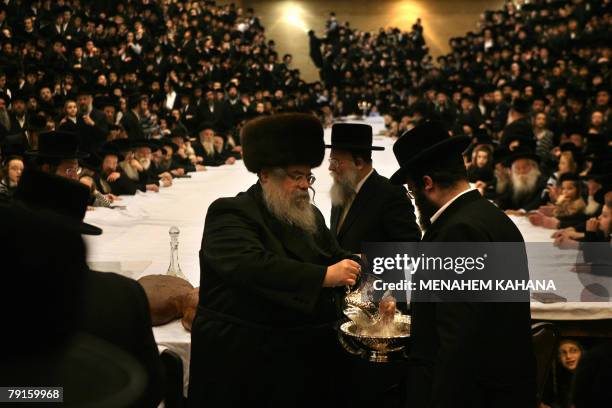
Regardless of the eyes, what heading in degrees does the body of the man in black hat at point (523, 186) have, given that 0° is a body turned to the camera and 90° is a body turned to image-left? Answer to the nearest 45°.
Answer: approximately 45°

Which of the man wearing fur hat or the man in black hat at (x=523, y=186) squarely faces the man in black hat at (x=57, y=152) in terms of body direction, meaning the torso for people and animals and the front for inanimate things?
the man in black hat at (x=523, y=186)

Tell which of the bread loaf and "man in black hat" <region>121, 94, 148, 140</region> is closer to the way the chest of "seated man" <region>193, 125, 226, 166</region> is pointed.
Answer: the bread loaf

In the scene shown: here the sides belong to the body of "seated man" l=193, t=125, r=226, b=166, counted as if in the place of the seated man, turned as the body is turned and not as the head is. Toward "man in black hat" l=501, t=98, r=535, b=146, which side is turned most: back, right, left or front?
front

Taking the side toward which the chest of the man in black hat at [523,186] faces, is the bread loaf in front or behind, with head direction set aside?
in front

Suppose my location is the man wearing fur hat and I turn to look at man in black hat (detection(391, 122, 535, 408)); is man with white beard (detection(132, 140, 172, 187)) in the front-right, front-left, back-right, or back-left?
back-left

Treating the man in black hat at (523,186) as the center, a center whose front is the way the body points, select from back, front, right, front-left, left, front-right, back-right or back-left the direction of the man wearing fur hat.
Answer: front-left

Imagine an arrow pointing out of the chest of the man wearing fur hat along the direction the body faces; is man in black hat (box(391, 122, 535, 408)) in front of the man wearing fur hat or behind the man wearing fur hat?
in front

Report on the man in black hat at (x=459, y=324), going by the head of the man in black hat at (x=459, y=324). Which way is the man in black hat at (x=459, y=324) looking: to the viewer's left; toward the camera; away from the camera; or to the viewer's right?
to the viewer's left
